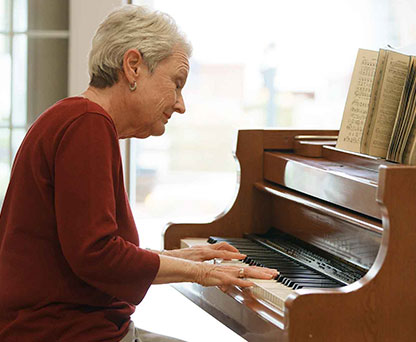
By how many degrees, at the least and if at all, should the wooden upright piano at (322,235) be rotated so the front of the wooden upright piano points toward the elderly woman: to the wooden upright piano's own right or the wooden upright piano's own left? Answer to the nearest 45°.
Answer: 0° — it already faces them

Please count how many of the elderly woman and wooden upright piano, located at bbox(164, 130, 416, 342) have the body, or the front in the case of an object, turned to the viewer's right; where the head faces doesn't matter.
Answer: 1

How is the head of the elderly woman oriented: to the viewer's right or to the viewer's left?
to the viewer's right

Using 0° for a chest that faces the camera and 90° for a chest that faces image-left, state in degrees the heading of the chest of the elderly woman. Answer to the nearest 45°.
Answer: approximately 270°

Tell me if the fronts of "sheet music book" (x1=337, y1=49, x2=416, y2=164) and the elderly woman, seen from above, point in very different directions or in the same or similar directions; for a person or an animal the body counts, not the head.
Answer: very different directions
